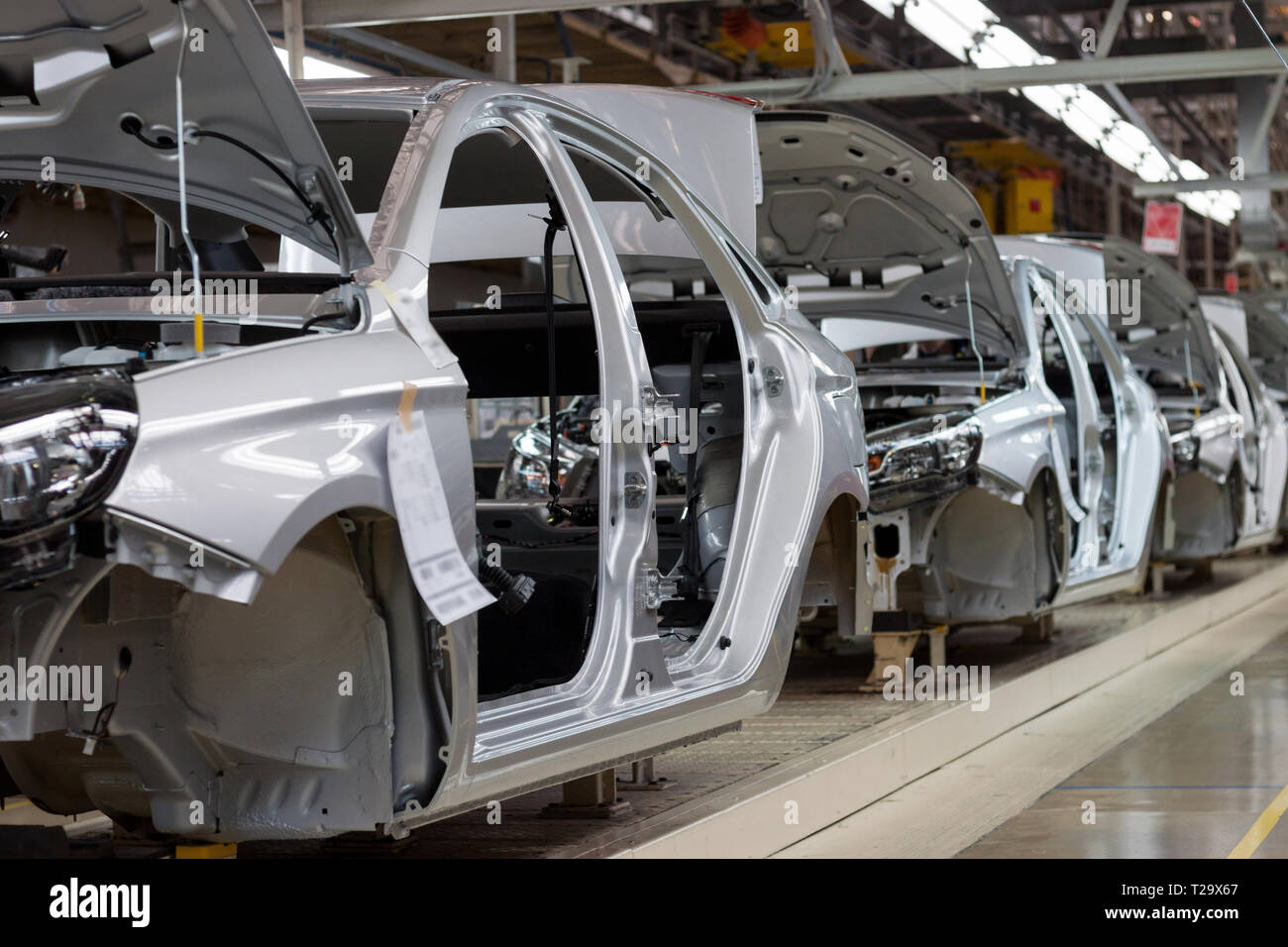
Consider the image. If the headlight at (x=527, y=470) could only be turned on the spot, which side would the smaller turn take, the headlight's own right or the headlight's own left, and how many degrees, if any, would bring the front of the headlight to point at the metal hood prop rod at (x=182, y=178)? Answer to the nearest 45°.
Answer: approximately 45° to the headlight's own left

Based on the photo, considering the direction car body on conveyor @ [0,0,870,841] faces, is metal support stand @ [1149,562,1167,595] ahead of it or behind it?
behind

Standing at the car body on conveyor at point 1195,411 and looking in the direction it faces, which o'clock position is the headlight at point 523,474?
The headlight is roughly at 12 o'clock from the car body on conveyor.

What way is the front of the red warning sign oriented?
toward the camera

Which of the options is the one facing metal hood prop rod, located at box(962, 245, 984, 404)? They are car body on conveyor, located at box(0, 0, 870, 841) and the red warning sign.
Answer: the red warning sign

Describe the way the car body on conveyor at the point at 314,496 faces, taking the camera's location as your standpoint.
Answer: facing the viewer and to the left of the viewer

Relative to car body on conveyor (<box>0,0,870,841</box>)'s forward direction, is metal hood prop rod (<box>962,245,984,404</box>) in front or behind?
behind

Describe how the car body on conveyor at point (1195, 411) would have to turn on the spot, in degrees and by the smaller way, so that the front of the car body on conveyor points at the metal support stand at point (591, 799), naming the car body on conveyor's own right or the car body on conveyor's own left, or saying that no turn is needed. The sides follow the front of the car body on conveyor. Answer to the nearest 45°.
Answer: approximately 45° to the car body on conveyor's own left

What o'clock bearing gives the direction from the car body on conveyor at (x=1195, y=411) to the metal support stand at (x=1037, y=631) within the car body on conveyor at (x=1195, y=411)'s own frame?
The metal support stand is roughly at 11 o'clock from the car body on conveyor.

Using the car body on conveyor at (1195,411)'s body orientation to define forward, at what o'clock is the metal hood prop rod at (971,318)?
The metal hood prop rod is roughly at 11 o'clock from the car body on conveyor.

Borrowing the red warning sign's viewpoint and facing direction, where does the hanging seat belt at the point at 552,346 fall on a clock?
The hanging seat belt is roughly at 12 o'clock from the red warning sign.

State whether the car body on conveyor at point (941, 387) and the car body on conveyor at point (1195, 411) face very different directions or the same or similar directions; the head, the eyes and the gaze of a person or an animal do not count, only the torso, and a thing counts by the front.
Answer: same or similar directions
